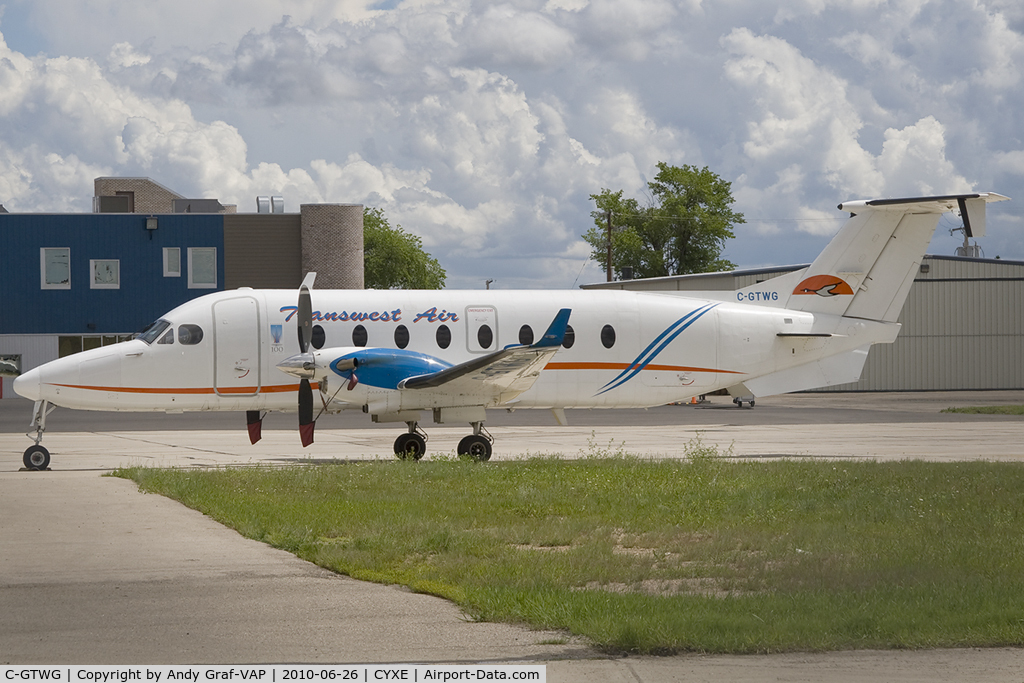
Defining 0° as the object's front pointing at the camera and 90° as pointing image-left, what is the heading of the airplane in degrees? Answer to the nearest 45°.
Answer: approximately 90°

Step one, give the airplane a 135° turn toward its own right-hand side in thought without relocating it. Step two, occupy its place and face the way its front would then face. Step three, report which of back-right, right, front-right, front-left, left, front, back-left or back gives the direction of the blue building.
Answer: left
